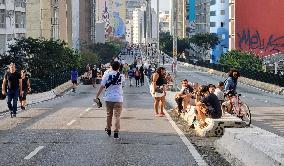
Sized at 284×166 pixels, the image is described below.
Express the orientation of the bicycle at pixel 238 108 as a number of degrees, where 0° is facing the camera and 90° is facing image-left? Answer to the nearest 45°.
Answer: approximately 135°

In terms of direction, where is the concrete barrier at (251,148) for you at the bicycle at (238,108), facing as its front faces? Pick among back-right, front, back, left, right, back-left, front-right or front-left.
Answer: back-left

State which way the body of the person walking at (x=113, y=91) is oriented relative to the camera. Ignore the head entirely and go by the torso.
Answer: away from the camera

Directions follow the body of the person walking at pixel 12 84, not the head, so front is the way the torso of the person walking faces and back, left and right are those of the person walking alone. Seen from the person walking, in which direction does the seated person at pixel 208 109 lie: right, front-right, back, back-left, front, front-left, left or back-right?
front-left

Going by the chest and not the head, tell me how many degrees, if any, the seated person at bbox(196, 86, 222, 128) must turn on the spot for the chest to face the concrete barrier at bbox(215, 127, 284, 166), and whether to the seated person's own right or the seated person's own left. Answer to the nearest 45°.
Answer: approximately 90° to the seated person's own left

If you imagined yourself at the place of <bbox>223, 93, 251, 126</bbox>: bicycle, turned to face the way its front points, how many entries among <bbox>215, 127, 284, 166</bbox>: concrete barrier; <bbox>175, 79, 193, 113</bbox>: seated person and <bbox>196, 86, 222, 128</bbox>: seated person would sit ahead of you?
1

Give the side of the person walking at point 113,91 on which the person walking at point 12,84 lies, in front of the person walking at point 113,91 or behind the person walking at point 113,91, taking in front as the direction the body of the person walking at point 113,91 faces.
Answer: in front

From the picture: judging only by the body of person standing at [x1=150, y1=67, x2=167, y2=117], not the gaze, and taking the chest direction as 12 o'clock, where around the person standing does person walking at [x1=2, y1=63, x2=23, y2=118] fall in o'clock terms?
The person walking is roughly at 4 o'clock from the person standing.

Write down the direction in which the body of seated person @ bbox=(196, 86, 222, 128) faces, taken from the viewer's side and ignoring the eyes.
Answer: to the viewer's left

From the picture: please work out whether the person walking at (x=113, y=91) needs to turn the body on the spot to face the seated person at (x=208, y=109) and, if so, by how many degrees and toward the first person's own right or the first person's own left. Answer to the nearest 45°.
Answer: approximately 45° to the first person's own right

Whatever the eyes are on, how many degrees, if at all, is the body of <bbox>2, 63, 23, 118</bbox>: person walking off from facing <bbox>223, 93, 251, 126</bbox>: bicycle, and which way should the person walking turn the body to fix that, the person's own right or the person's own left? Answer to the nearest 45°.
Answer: approximately 90° to the person's own left
